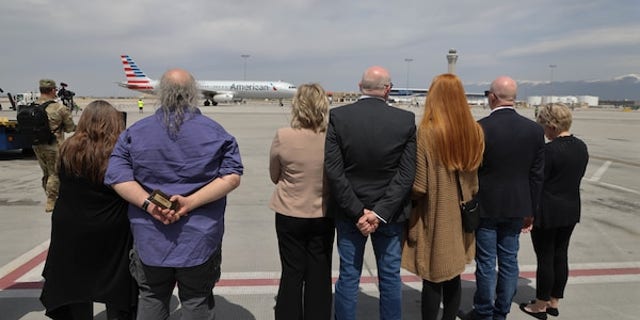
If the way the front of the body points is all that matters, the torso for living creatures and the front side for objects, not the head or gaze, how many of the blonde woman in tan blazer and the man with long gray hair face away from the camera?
2

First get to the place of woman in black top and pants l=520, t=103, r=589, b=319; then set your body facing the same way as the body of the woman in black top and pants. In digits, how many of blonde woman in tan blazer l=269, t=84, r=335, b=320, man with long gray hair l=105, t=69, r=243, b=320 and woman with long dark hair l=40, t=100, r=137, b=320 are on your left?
3

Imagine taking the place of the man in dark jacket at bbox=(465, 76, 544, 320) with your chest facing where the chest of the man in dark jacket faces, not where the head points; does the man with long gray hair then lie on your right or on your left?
on your left

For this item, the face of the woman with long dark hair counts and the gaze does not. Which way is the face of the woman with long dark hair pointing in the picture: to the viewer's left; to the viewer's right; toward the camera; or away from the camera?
away from the camera

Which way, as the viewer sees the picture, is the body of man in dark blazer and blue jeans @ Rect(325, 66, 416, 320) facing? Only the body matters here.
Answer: away from the camera

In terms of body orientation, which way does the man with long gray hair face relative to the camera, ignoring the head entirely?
away from the camera

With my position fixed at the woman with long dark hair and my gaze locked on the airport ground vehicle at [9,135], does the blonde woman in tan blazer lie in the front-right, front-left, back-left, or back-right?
back-right

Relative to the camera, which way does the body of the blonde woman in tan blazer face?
away from the camera

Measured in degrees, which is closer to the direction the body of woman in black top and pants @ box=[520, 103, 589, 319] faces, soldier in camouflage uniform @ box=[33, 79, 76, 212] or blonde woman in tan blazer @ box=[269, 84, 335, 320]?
the soldier in camouflage uniform
